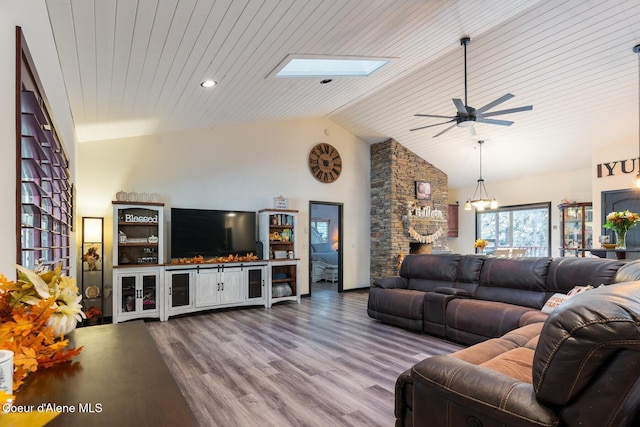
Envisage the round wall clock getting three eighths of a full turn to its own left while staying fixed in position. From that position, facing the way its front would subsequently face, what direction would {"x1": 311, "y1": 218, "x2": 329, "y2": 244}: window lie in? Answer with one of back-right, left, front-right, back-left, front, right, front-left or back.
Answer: front

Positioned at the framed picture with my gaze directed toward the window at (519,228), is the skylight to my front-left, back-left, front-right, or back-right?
back-right

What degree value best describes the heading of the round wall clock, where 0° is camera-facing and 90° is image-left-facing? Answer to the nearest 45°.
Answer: approximately 315°

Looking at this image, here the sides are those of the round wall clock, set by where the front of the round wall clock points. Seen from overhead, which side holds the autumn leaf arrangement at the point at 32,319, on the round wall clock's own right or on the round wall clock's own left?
on the round wall clock's own right

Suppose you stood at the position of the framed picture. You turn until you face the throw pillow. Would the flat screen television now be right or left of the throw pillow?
right

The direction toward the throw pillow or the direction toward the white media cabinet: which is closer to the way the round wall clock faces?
the throw pillow

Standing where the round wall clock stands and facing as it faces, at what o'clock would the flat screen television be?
The flat screen television is roughly at 3 o'clock from the round wall clock.

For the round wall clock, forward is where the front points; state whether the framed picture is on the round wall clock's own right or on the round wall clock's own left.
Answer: on the round wall clock's own left

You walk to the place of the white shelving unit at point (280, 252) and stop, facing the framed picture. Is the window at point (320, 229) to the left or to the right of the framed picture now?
left
